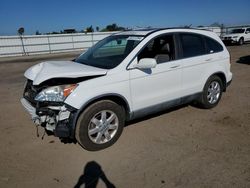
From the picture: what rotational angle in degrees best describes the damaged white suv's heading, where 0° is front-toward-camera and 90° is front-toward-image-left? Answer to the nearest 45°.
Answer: approximately 45°

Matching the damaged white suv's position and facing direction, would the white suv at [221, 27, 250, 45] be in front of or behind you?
behind

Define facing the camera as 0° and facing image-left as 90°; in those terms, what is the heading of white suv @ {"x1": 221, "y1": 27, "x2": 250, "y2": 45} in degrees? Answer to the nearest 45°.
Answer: approximately 45°

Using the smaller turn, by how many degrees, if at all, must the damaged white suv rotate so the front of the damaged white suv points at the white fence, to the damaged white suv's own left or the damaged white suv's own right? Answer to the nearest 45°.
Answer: approximately 135° to the damaged white suv's own right
